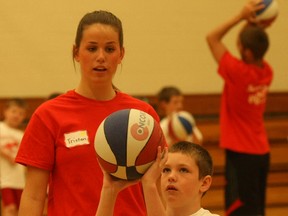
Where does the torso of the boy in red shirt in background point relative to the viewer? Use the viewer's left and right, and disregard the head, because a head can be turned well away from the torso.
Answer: facing away from the viewer and to the left of the viewer
